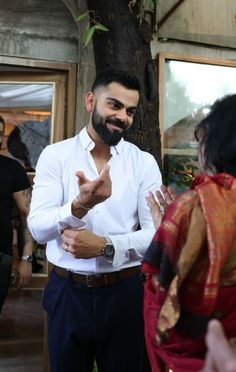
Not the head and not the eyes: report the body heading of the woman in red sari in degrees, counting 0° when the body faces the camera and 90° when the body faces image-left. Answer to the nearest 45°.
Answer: approximately 135°

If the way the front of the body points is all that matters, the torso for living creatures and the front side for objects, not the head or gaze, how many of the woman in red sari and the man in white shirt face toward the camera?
1

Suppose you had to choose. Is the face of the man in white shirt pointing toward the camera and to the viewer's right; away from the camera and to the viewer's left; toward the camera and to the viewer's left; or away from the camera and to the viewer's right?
toward the camera and to the viewer's right

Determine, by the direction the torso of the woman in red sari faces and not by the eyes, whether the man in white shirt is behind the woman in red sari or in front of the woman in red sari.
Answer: in front

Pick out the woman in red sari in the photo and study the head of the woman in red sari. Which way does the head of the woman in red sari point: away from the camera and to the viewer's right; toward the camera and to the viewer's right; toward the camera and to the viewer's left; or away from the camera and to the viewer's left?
away from the camera and to the viewer's left
